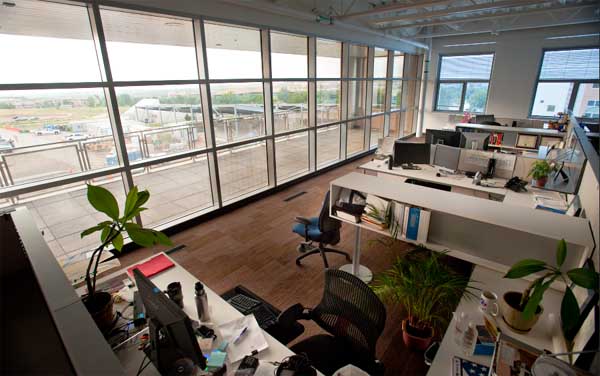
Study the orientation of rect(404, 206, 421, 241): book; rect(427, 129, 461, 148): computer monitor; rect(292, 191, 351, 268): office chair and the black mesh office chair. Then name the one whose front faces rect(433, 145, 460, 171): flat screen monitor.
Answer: the computer monitor

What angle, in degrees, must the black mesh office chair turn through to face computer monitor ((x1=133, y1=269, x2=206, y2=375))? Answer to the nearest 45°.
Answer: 0° — it already faces it

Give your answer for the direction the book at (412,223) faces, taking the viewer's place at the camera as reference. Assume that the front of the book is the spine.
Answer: facing the viewer

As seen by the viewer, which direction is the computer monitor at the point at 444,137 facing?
away from the camera

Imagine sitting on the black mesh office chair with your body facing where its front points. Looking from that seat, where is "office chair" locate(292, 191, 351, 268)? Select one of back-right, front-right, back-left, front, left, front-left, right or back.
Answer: back-right

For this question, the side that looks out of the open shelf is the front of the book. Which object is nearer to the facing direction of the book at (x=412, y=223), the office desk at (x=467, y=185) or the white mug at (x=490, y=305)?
the white mug

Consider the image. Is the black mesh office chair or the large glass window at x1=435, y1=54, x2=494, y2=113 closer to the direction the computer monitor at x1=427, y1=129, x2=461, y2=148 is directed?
the black mesh office chair

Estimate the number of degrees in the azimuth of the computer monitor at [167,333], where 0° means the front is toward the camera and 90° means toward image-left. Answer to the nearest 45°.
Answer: approximately 225°

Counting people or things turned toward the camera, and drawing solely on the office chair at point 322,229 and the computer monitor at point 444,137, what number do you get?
1

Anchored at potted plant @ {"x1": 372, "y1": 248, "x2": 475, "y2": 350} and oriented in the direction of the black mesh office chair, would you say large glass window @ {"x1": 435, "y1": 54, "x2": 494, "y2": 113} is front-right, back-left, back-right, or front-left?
back-right
